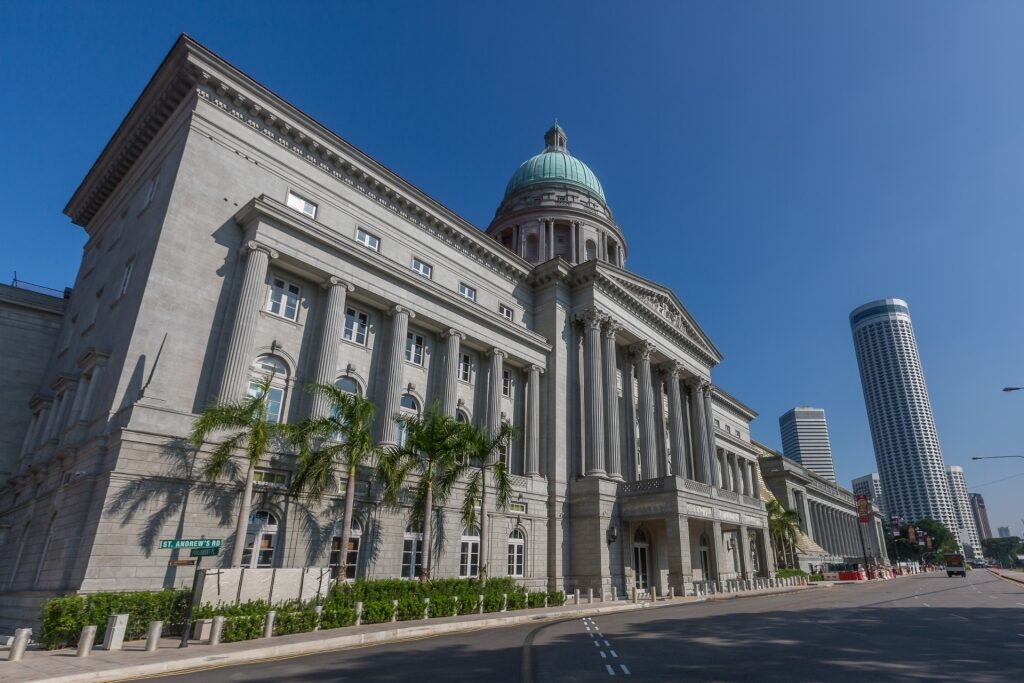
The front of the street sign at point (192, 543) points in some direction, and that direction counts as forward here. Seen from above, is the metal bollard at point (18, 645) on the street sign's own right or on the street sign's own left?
on the street sign's own right

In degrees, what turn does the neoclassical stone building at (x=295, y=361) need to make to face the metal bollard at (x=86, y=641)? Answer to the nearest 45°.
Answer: approximately 45° to its right

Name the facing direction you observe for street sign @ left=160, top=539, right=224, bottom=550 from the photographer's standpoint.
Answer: facing the viewer

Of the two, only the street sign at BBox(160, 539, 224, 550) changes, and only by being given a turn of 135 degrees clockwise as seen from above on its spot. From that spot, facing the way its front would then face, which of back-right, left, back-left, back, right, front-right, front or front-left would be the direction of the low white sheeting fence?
right

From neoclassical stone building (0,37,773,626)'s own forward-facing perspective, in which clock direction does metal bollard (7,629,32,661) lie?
The metal bollard is roughly at 2 o'clock from the neoclassical stone building.

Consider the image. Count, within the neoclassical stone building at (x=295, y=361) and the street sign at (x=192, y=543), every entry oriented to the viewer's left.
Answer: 0

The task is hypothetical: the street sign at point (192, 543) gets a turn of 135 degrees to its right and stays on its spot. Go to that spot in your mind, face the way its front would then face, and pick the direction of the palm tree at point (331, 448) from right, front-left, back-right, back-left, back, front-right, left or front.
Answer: right

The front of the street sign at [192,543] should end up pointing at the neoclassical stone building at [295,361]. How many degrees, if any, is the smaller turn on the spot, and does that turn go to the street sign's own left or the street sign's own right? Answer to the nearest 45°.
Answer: approximately 180°

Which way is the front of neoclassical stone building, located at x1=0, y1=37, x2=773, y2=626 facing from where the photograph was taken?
facing the viewer and to the right of the viewer
